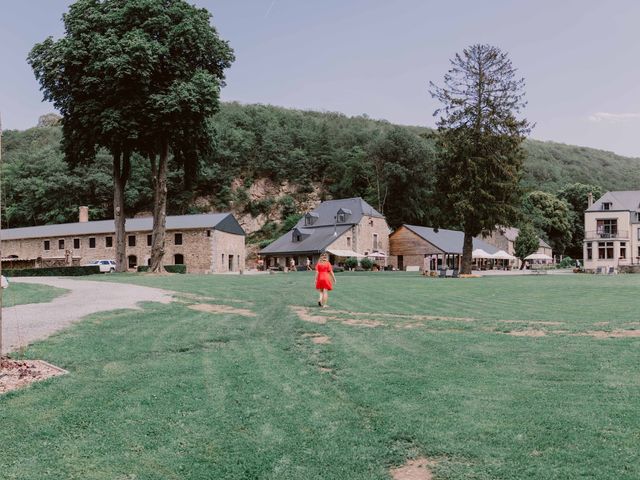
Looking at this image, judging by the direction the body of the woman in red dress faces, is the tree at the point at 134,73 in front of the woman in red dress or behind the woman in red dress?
in front

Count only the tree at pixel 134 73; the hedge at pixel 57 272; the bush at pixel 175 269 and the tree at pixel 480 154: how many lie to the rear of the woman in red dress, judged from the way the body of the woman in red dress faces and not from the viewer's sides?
0

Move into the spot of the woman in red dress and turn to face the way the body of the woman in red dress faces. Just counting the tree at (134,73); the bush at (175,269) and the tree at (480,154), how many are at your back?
0

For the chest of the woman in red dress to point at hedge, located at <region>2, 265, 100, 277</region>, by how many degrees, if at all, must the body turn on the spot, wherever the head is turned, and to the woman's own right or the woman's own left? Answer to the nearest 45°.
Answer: approximately 45° to the woman's own left

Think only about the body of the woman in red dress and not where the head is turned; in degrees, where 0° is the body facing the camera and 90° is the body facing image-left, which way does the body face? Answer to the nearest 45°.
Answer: approximately 180°

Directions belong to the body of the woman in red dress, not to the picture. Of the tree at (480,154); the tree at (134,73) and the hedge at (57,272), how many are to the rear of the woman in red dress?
0

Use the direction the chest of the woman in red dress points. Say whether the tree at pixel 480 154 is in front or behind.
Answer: in front

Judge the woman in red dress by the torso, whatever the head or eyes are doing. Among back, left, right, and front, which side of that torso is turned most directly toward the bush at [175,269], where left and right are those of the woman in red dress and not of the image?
front
